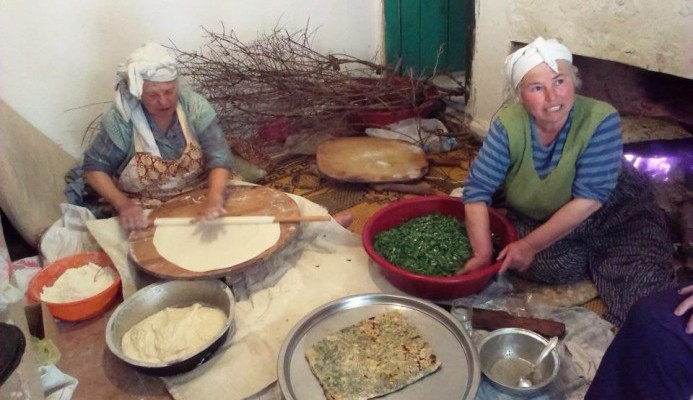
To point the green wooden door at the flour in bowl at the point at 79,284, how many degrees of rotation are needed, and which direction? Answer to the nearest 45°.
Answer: approximately 45° to its right

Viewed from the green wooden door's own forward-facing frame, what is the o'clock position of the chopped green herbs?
The chopped green herbs is roughly at 12 o'clock from the green wooden door.

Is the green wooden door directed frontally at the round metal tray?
yes

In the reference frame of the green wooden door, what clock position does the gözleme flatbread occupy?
The gözleme flatbread is roughly at 12 o'clock from the green wooden door.

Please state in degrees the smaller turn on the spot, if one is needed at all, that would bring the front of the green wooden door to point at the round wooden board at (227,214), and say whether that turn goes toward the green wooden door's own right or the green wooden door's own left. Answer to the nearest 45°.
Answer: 0° — it already faces it

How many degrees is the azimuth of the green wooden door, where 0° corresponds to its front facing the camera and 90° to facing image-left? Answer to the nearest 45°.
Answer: approximately 0°

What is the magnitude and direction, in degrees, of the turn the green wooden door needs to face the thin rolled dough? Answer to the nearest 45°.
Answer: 0° — it already faces it

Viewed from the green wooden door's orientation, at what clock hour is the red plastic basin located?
The red plastic basin is roughly at 12 o'clock from the green wooden door.
